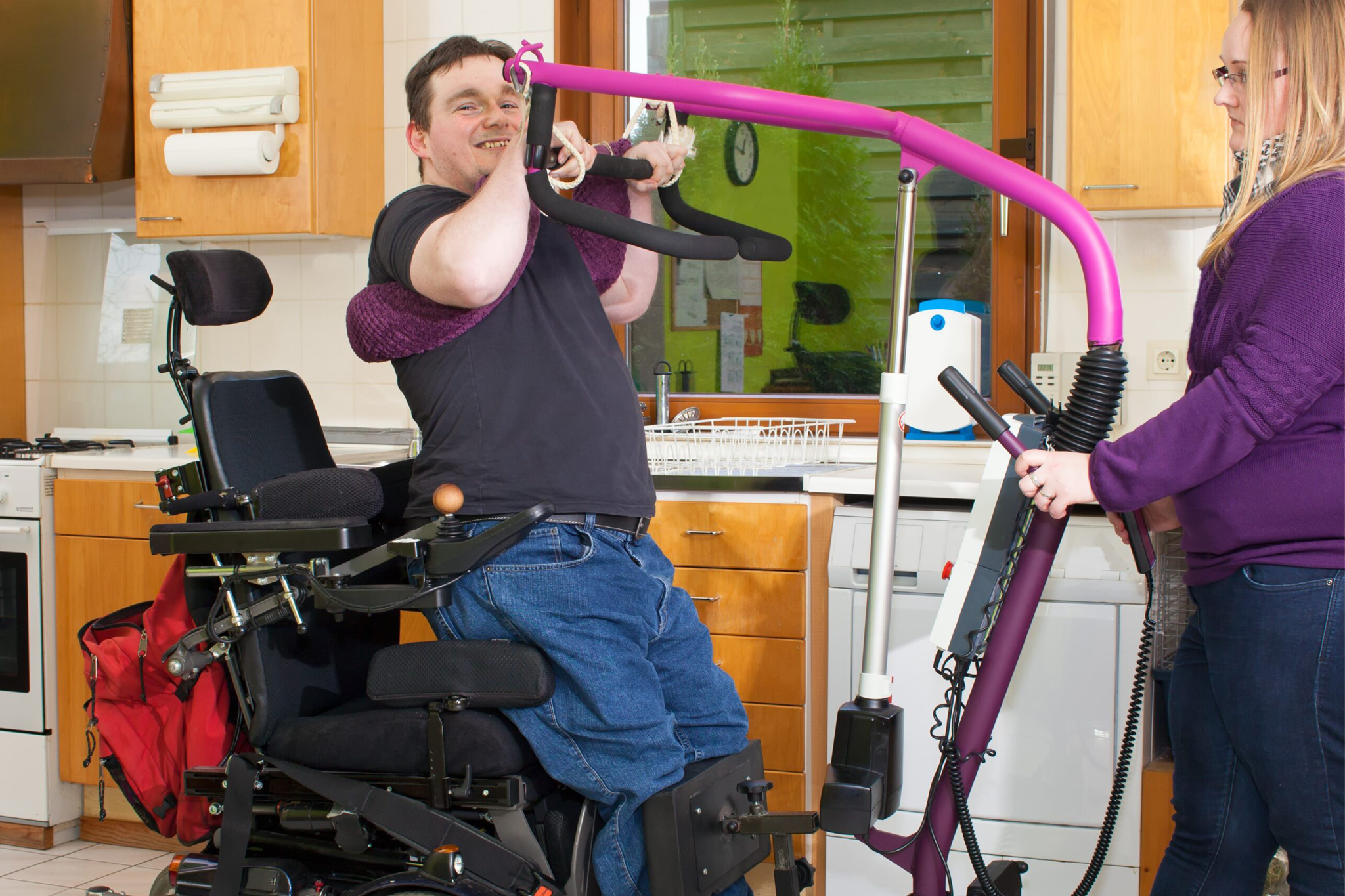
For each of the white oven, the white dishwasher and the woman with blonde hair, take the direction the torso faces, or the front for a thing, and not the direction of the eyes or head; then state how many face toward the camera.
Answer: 2

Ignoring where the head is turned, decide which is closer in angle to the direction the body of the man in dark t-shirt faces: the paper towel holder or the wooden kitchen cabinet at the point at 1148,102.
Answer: the wooden kitchen cabinet

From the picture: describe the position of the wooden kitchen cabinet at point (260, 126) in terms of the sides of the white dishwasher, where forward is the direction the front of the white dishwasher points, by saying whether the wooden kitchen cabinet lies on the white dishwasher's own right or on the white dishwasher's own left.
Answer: on the white dishwasher's own right

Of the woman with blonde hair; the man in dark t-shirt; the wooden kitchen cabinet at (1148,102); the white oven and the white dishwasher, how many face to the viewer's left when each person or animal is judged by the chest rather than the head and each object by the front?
1

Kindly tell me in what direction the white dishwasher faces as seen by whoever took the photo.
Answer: facing the viewer

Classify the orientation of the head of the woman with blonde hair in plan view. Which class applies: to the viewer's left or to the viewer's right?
to the viewer's left

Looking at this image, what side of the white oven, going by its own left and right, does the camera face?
front

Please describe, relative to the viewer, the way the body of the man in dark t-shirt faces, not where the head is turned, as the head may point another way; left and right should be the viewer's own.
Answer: facing the viewer and to the right of the viewer

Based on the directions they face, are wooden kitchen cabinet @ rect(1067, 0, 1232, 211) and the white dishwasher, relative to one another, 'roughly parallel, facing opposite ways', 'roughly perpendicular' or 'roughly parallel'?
roughly parallel

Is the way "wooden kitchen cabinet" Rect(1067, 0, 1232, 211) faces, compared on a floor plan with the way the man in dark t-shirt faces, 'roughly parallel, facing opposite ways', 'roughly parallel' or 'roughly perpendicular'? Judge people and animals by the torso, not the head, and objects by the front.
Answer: roughly perpendicular

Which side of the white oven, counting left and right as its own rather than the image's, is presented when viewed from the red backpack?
front

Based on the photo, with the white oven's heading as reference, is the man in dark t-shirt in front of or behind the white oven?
in front

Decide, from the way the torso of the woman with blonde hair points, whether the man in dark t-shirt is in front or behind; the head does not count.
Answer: in front

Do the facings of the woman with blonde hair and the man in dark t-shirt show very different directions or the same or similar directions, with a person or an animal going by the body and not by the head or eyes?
very different directions

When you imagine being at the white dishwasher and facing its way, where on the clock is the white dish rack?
The white dish rack is roughly at 4 o'clock from the white dishwasher.

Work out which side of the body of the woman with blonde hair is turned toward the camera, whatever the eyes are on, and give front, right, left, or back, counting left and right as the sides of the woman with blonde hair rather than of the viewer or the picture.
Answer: left
